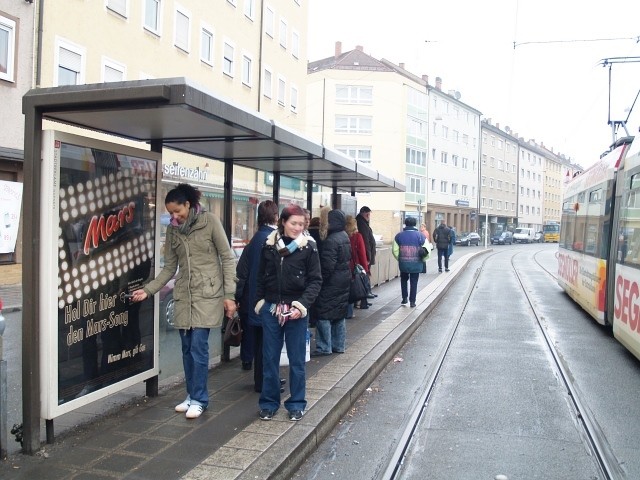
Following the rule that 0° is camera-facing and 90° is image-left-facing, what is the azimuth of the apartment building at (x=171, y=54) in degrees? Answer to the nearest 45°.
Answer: approximately 315°

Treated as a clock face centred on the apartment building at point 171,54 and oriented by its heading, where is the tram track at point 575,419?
The tram track is roughly at 1 o'clock from the apartment building.

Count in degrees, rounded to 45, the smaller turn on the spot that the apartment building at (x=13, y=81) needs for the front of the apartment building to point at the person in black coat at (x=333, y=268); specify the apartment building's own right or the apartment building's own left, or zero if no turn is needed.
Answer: approximately 45° to the apartment building's own right

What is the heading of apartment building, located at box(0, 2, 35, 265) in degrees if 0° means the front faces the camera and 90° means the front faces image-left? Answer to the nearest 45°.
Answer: approximately 315°

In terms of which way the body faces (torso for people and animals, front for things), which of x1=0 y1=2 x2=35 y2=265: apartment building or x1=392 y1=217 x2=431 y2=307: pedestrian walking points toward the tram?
the apartment building

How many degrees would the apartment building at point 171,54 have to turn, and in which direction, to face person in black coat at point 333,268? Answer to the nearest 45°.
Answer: approximately 45° to its right

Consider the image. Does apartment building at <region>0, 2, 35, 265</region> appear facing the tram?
yes
